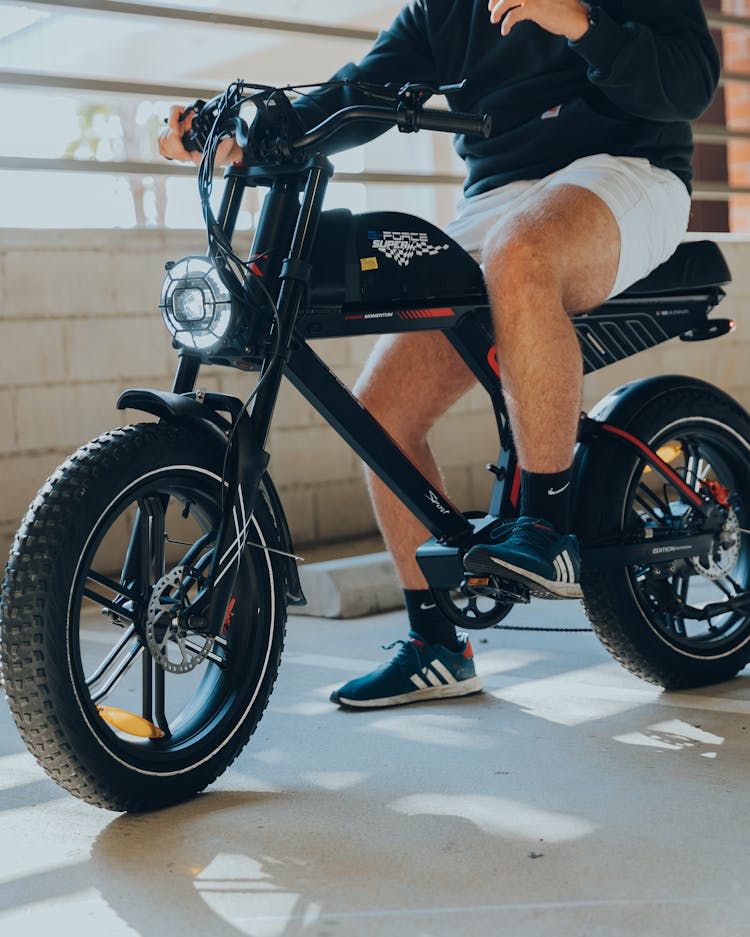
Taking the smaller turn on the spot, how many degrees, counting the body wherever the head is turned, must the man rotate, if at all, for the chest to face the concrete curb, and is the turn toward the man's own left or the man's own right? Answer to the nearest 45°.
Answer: approximately 135° to the man's own right

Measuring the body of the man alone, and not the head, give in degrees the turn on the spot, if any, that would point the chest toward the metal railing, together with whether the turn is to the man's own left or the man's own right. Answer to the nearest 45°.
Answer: approximately 90° to the man's own right

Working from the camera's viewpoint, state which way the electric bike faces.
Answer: facing the viewer and to the left of the viewer

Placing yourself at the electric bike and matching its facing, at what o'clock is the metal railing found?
The metal railing is roughly at 4 o'clock from the electric bike.

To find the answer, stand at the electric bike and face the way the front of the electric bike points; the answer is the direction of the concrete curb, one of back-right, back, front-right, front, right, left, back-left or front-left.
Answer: back-right
